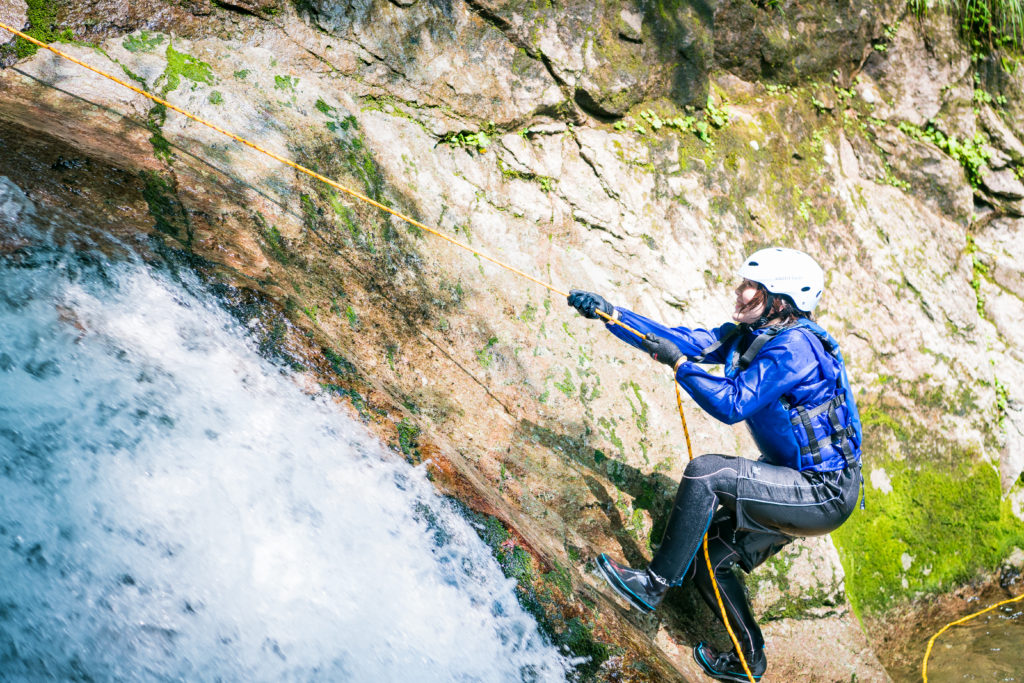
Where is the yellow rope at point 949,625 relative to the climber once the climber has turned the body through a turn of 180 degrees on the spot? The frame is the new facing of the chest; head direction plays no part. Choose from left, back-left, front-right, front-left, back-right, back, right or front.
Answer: front-left

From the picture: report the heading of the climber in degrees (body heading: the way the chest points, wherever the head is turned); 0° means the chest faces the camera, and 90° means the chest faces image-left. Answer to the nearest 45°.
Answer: approximately 90°

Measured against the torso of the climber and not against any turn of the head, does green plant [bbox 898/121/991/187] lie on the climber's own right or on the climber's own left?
on the climber's own right

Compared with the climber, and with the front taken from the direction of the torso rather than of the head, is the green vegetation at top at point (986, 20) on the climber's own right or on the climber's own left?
on the climber's own right

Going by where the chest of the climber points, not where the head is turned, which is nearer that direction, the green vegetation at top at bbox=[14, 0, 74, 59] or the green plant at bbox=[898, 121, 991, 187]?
the green vegetation at top

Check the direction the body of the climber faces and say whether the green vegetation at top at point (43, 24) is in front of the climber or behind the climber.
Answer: in front

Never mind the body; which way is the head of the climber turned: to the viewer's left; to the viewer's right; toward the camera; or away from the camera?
to the viewer's left
